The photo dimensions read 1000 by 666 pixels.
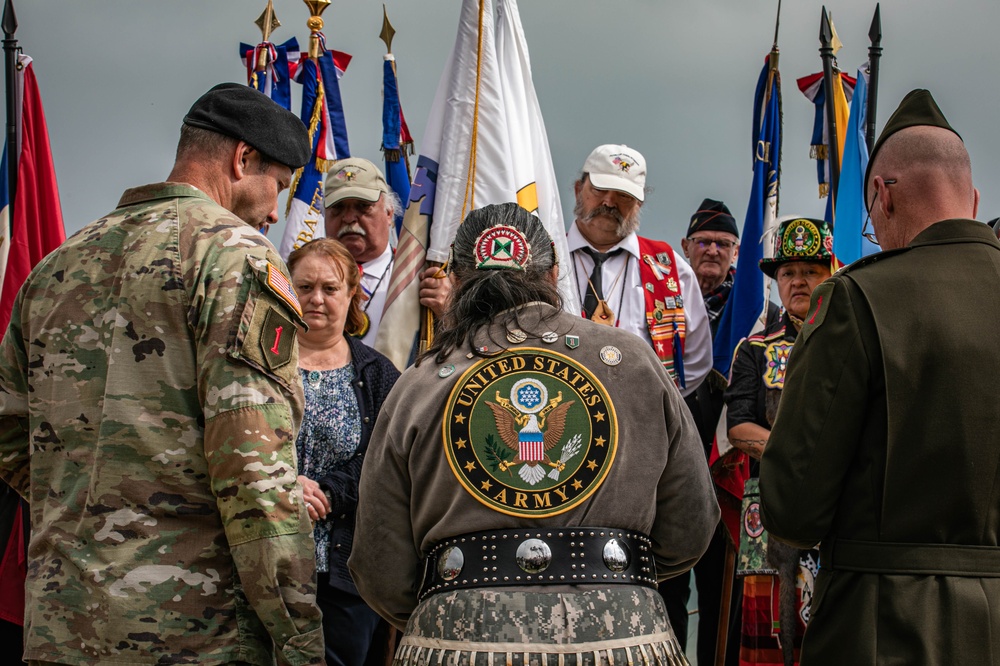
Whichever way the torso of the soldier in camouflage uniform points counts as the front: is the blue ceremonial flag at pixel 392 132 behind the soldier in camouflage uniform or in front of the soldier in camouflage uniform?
in front

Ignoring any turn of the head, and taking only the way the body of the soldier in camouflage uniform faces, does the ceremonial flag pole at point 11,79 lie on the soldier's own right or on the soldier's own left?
on the soldier's own left

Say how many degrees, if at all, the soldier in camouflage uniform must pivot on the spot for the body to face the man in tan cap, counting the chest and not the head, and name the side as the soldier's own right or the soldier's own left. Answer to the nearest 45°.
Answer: approximately 45° to the soldier's own left

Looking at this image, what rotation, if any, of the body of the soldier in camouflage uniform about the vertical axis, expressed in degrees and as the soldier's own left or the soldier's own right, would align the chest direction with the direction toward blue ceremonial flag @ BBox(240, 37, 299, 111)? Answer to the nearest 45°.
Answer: approximately 45° to the soldier's own left

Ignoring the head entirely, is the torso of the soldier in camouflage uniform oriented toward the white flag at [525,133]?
yes

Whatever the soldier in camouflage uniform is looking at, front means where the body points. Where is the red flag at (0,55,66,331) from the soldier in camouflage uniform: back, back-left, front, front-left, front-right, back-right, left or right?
front-left

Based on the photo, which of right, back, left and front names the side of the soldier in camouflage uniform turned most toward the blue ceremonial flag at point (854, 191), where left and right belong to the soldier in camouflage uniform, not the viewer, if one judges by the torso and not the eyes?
front

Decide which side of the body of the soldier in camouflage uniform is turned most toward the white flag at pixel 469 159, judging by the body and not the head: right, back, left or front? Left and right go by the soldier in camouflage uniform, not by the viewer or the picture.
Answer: front

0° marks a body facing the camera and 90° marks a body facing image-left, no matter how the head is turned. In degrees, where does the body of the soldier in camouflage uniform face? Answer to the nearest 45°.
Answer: approximately 225°

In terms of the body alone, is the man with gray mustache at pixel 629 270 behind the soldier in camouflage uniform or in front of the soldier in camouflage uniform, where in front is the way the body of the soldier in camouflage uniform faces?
in front

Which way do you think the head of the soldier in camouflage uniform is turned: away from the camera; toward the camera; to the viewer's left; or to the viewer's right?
to the viewer's right

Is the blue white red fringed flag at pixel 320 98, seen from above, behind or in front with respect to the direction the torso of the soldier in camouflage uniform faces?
in front
